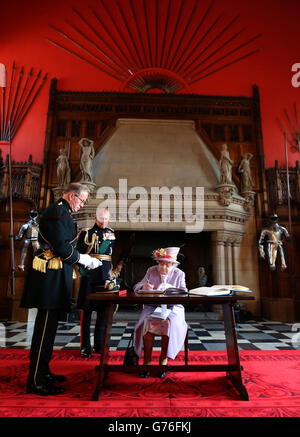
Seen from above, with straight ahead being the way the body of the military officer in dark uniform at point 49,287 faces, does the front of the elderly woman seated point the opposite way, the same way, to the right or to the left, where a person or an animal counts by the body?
to the right

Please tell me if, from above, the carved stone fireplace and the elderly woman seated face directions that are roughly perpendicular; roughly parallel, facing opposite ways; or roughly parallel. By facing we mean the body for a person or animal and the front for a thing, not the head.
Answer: roughly parallel

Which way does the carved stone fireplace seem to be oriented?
toward the camera

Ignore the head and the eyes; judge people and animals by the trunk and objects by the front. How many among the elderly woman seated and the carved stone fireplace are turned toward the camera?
2

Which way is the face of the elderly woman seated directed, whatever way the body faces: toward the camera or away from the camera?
toward the camera

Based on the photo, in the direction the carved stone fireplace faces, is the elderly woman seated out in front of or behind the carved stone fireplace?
in front

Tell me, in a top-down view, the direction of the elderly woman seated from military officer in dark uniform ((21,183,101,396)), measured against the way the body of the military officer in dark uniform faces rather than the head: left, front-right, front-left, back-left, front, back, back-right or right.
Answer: front

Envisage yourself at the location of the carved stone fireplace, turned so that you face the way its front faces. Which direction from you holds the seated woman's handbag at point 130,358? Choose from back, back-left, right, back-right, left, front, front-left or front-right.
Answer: front

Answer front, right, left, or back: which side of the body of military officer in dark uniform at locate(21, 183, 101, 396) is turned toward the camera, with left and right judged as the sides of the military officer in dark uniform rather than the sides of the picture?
right

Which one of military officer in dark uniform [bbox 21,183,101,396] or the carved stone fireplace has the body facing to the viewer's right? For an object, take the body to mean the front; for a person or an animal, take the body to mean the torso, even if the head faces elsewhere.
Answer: the military officer in dark uniform

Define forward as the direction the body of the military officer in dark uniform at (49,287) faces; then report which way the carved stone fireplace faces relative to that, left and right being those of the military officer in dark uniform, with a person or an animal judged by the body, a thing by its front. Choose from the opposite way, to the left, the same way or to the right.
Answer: to the right

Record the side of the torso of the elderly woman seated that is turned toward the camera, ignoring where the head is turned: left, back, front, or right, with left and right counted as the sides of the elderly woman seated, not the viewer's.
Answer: front

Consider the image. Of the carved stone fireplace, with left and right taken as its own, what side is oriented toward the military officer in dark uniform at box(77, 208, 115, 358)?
front

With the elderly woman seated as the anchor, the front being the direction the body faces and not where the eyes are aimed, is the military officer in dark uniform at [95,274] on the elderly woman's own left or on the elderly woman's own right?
on the elderly woman's own right

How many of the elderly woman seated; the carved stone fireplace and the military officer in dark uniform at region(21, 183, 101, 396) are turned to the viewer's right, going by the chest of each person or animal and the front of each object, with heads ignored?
1
